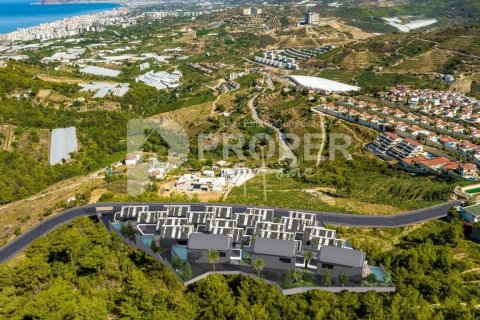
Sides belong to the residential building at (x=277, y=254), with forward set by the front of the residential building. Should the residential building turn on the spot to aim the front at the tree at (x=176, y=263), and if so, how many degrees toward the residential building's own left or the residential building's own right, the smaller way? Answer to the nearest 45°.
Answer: approximately 90° to the residential building's own right

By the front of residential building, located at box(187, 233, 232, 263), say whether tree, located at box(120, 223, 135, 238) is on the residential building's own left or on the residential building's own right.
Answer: on the residential building's own right

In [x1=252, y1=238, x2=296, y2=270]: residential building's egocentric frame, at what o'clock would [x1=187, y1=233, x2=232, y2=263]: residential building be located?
[x1=187, y1=233, x2=232, y2=263]: residential building is roughly at 3 o'clock from [x1=252, y1=238, x2=296, y2=270]: residential building.

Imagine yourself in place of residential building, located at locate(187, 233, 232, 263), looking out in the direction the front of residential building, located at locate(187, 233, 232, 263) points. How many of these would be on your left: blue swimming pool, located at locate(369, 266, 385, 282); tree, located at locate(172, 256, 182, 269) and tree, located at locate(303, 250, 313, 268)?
2

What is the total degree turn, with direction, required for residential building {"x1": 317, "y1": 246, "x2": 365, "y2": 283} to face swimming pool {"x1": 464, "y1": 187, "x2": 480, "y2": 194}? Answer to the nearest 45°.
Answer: approximately 135° to its left

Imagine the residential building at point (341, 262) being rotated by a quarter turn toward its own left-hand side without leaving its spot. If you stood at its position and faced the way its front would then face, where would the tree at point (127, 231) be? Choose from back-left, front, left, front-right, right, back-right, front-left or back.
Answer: back

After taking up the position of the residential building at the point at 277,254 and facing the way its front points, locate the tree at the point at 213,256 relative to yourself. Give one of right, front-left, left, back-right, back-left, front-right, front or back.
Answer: right

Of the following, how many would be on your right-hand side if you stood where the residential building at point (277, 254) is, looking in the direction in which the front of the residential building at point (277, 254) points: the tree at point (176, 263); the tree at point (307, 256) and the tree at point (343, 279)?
1
